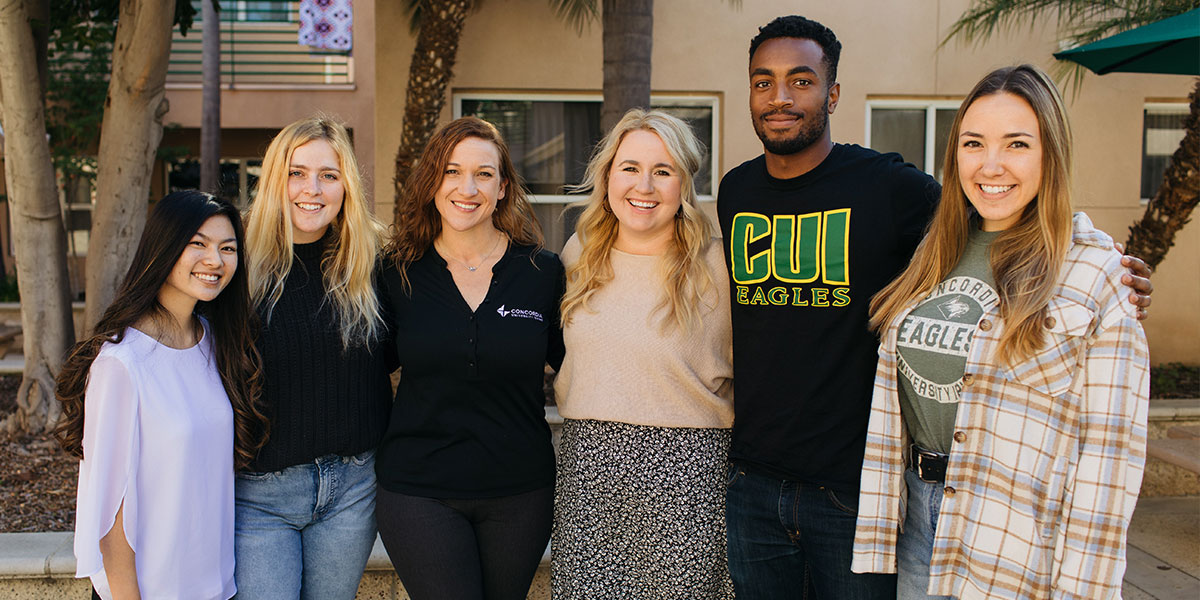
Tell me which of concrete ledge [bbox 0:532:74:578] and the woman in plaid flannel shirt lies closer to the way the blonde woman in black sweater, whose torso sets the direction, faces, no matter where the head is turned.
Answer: the woman in plaid flannel shirt

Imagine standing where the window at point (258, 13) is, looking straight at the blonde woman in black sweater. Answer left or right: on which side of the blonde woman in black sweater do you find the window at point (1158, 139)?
left

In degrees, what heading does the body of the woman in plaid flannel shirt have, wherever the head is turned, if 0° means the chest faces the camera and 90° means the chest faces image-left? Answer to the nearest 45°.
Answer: approximately 45°

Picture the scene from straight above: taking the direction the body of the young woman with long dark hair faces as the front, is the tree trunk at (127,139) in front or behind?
behind

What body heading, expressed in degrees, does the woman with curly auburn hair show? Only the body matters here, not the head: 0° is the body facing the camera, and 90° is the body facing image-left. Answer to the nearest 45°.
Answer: approximately 0°

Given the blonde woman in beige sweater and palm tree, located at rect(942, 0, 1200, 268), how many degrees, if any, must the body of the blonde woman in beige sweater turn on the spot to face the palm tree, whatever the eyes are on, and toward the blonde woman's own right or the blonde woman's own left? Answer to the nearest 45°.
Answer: approximately 135° to the blonde woman's own left

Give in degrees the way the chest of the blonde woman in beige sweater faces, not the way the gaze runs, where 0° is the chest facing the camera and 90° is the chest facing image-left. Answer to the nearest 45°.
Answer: approximately 0°

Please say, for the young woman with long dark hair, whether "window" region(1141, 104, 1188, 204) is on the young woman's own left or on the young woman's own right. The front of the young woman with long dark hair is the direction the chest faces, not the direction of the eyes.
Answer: on the young woman's own left
